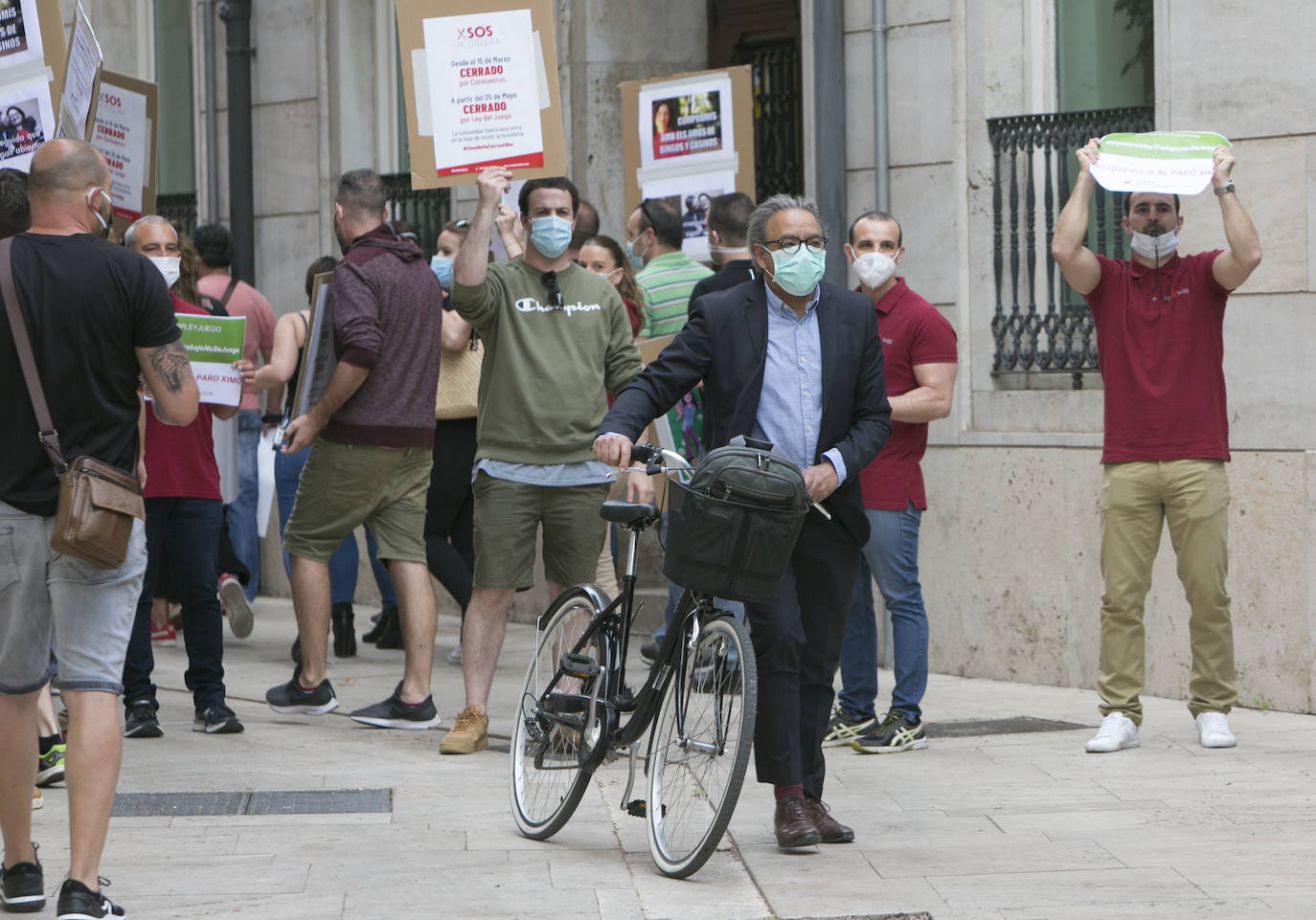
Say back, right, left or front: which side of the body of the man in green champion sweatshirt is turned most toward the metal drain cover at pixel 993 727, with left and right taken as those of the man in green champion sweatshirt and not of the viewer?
left

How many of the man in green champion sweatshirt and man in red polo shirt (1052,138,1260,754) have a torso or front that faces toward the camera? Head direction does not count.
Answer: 2

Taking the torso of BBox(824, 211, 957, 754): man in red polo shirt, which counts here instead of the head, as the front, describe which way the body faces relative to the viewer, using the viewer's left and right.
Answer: facing the viewer and to the left of the viewer

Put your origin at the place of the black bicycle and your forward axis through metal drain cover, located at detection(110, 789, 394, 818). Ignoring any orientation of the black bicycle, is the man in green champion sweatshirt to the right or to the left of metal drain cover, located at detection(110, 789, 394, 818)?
right

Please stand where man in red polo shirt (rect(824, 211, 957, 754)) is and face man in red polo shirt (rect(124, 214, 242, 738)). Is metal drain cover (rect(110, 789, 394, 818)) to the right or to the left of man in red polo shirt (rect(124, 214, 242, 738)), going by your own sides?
left

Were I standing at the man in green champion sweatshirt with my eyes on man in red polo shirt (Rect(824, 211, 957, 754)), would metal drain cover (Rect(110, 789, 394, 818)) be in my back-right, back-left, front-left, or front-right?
back-right

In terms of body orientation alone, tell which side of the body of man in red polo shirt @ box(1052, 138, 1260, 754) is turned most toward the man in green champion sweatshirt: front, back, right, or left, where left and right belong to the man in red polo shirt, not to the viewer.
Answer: right

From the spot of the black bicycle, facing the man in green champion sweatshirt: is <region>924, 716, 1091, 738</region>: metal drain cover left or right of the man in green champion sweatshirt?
right

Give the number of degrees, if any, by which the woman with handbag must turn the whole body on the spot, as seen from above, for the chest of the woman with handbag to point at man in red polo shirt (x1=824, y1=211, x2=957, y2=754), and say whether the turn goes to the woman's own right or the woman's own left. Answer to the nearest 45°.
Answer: approximately 90° to the woman's own left

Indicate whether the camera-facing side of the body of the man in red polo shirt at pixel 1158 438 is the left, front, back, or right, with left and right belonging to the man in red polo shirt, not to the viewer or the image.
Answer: front

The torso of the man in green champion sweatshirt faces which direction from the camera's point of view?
toward the camera
